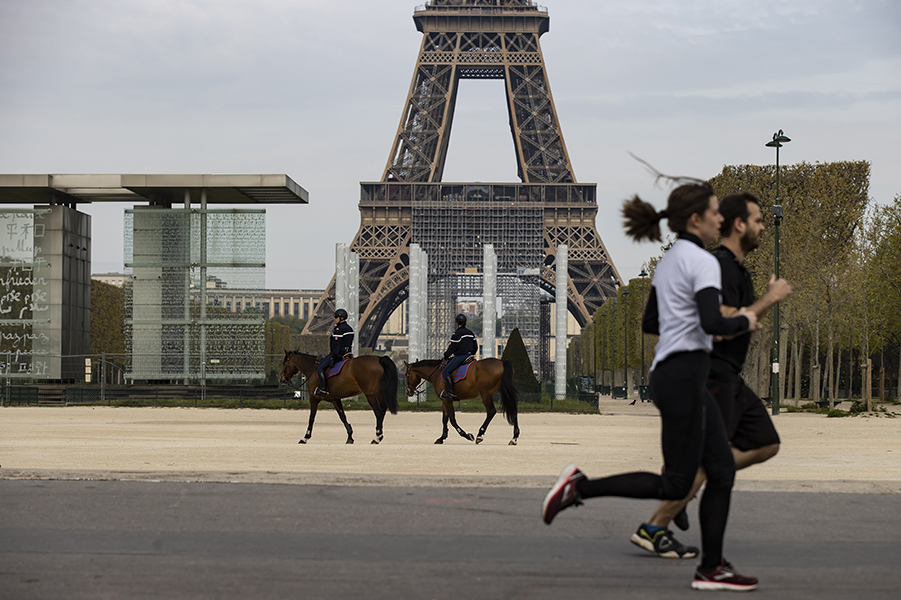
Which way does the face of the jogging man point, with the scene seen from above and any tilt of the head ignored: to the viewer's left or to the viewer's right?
to the viewer's right

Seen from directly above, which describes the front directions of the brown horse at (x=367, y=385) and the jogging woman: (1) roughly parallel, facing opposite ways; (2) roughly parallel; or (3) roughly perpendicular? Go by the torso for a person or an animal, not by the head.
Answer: roughly parallel, facing opposite ways

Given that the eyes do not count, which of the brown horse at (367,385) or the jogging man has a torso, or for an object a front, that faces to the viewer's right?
the jogging man

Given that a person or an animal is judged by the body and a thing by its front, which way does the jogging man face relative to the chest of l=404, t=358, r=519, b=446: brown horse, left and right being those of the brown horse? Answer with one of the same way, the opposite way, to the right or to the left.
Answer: the opposite way

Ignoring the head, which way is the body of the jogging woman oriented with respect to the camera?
to the viewer's right

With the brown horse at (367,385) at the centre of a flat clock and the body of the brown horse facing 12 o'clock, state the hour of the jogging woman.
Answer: The jogging woman is roughly at 9 o'clock from the brown horse.

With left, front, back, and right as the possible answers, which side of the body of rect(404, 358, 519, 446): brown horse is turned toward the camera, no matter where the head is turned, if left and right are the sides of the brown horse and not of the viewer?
left

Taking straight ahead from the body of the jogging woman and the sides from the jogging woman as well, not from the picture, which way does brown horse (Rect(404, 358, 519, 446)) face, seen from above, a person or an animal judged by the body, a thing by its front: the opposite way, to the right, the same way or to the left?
the opposite way

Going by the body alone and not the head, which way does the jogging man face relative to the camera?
to the viewer's right

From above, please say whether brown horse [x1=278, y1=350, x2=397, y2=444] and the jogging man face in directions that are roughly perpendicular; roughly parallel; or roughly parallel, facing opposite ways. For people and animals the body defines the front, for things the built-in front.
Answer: roughly parallel, facing opposite ways

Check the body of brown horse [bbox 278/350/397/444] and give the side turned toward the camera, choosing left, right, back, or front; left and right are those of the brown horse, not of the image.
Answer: left

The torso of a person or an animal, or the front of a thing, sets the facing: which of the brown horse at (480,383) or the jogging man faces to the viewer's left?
the brown horse

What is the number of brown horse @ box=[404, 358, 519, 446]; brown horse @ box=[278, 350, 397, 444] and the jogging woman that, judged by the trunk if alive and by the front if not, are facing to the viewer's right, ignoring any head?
1

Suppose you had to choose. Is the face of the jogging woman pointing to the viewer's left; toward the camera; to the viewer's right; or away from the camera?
to the viewer's right
